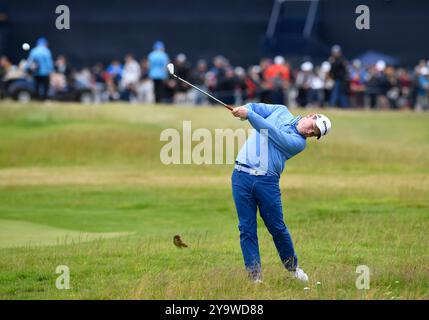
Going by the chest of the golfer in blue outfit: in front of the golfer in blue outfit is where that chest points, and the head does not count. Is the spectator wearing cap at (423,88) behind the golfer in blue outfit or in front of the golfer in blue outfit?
behind

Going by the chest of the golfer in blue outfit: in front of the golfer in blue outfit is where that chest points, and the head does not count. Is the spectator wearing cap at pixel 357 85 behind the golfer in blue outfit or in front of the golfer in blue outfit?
behind
